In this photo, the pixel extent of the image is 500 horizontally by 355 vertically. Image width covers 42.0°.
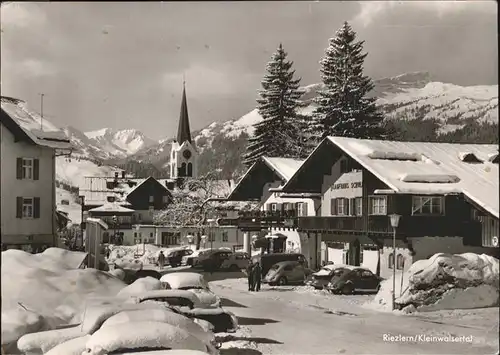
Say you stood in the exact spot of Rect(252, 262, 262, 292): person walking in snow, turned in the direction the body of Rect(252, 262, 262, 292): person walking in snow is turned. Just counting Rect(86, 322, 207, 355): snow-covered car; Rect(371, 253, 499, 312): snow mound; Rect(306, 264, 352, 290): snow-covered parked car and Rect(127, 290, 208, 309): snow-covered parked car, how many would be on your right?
2

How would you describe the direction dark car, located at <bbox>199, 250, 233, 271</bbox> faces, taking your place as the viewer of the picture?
facing the viewer and to the left of the viewer

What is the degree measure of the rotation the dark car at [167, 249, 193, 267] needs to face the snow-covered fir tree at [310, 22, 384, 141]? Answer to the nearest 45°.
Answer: approximately 135° to its left

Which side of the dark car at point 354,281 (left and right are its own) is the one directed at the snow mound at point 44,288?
front
